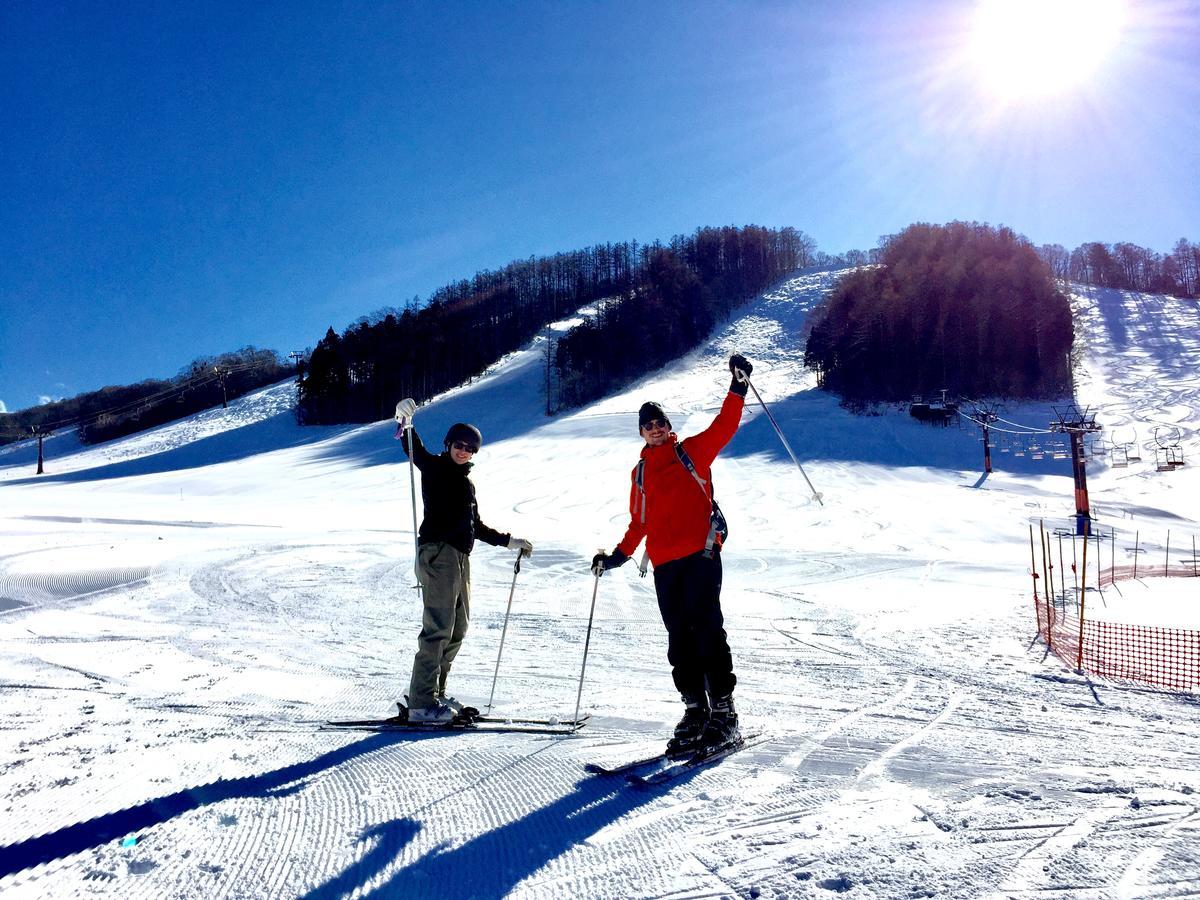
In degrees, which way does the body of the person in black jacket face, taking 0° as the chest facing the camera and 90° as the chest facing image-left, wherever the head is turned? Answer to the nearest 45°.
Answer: approximately 315°

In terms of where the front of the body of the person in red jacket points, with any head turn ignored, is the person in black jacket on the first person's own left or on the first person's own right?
on the first person's own right

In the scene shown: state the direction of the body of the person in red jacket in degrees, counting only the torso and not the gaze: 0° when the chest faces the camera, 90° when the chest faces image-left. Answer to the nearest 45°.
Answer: approximately 45°
